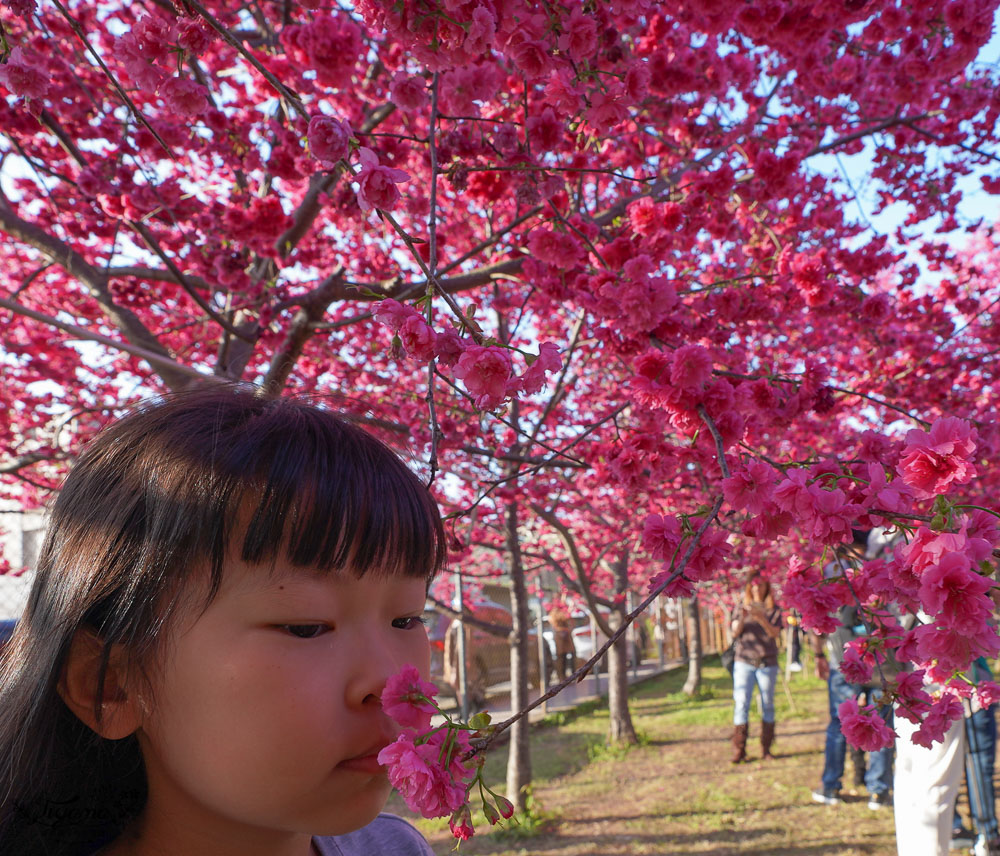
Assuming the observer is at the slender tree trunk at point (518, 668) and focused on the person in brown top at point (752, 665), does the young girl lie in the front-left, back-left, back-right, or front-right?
back-right

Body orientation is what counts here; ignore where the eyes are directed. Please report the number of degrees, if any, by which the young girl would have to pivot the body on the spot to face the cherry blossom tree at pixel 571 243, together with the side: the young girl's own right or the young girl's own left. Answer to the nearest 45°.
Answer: approximately 90° to the young girl's own left

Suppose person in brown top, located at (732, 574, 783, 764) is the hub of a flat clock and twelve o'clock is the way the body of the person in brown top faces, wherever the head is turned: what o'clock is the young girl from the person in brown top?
The young girl is roughly at 12 o'clock from the person in brown top.

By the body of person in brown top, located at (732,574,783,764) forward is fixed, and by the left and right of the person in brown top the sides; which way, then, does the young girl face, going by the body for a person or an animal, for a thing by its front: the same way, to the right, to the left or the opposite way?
to the left

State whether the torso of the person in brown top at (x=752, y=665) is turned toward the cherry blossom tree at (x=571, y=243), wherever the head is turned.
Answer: yes

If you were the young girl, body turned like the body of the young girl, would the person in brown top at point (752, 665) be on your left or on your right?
on your left
